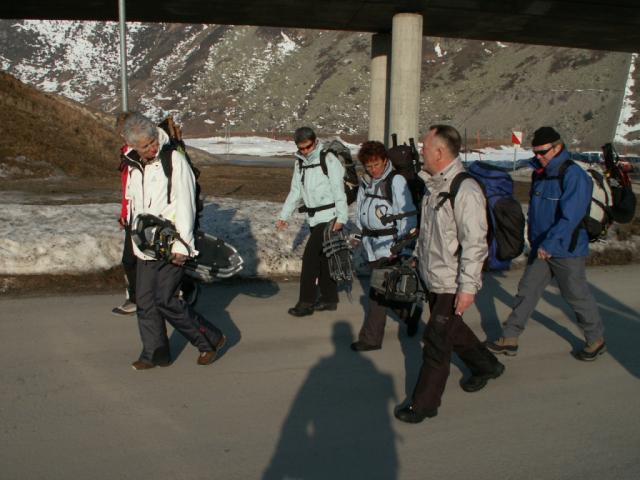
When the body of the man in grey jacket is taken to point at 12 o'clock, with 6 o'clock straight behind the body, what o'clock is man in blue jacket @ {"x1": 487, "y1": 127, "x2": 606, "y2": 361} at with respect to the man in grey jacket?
The man in blue jacket is roughly at 4 o'clock from the man in grey jacket.

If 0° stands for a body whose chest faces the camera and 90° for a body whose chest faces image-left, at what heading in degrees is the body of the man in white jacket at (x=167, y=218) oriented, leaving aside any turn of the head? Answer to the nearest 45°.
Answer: approximately 45°

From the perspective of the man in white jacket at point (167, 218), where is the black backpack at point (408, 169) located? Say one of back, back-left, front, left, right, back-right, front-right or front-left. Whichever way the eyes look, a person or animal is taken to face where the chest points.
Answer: back-left

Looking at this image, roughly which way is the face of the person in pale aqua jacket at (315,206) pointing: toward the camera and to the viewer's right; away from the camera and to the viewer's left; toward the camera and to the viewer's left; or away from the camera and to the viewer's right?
toward the camera and to the viewer's left

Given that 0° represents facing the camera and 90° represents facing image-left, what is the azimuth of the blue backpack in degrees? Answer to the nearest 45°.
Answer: approximately 270°

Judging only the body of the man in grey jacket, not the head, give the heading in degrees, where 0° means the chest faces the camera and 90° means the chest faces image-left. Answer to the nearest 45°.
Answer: approximately 90°

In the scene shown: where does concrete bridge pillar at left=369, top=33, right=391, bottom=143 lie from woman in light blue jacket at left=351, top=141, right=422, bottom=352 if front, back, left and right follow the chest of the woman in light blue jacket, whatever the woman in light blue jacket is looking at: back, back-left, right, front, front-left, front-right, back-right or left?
back-right

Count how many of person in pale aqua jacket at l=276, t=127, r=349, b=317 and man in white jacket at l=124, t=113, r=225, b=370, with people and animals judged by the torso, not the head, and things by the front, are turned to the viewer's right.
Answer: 0

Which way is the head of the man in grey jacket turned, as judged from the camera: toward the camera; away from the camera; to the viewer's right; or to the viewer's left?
to the viewer's left

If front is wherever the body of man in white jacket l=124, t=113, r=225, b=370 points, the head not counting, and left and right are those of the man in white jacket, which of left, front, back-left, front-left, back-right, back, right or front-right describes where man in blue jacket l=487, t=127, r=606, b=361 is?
back-left

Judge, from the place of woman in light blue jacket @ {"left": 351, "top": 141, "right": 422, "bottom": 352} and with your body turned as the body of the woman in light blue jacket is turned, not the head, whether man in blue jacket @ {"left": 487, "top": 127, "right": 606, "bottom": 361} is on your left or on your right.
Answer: on your left

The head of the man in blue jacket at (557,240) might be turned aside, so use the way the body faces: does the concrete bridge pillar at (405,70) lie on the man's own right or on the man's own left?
on the man's own right

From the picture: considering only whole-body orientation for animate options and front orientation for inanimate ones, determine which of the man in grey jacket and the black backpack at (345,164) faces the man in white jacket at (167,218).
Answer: the man in grey jacket
